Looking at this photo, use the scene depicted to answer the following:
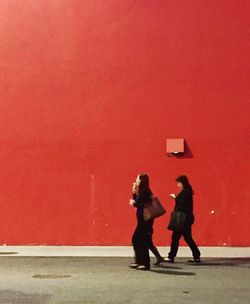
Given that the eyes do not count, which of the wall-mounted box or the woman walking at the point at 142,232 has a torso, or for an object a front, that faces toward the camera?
the wall-mounted box

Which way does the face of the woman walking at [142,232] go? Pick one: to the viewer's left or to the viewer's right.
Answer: to the viewer's left

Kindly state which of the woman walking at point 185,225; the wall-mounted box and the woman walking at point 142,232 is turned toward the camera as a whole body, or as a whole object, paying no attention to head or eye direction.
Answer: the wall-mounted box

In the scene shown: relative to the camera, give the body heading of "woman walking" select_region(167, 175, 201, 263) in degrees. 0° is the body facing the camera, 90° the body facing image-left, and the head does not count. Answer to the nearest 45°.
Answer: approximately 90°

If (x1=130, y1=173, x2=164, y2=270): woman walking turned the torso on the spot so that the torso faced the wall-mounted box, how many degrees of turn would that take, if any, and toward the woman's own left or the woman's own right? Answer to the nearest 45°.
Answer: approximately 90° to the woman's own right

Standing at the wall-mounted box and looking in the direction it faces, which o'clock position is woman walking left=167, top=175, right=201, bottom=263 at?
The woman walking is roughly at 12 o'clock from the wall-mounted box.

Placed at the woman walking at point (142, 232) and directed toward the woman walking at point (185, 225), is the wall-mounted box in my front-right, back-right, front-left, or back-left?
front-left

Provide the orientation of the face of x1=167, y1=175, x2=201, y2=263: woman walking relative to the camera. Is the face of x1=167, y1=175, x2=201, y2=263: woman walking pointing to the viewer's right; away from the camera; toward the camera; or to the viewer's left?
to the viewer's left

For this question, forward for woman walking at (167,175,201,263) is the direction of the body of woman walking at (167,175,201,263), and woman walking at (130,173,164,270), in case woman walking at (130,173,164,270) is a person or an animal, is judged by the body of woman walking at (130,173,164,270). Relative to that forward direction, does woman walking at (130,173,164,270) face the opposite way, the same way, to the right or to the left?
the same way

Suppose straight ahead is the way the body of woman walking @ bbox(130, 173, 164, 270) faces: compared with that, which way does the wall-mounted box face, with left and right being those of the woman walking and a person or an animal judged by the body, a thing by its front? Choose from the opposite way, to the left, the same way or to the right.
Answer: to the left

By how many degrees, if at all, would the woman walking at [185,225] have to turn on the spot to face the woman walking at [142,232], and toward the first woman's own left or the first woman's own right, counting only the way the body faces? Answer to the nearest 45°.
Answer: approximately 45° to the first woman's own left

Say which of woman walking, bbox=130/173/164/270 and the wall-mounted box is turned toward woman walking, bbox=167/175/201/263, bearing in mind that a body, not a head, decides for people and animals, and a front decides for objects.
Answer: the wall-mounted box

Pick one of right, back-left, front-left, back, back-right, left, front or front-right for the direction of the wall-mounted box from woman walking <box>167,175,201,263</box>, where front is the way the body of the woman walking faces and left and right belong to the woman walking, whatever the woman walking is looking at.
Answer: right

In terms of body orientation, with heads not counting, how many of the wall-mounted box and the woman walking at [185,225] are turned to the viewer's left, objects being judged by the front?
1

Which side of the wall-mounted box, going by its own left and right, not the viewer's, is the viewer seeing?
front

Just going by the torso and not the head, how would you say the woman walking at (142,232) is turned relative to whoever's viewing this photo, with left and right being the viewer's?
facing to the left of the viewer

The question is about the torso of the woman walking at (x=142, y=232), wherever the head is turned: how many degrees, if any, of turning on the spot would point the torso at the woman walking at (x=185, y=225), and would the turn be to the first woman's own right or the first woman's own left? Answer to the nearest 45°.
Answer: approximately 135° to the first woman's own right

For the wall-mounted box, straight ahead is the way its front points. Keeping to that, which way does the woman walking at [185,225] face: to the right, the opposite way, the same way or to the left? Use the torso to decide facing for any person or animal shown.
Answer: to the right
